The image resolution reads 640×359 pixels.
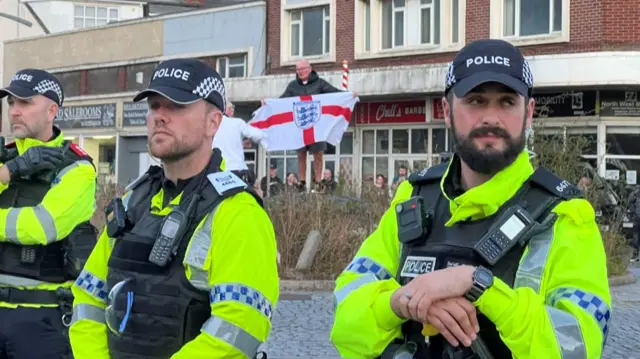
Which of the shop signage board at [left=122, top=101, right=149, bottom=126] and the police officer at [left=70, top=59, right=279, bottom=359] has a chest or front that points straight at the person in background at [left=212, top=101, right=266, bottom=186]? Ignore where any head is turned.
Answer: the shop signage board

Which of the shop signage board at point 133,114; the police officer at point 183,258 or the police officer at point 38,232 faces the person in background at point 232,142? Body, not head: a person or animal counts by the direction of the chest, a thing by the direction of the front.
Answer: the shop signage board

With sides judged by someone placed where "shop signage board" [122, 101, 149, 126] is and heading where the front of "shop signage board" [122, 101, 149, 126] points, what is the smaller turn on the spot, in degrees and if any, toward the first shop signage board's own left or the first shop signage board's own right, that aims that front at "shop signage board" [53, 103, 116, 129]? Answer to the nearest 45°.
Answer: approximately 135° to the first shop signage board's own right

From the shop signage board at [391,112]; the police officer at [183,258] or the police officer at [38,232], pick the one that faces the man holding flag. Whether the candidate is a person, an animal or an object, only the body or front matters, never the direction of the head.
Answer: the shop signage board

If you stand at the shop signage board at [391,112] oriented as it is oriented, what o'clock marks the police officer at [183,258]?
The police officer is roughly at 12 o'clock from the shop signage board.

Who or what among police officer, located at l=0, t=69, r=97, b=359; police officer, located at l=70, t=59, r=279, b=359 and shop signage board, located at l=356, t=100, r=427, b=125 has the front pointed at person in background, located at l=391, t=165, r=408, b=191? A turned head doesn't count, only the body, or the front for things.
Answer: the shop signage board

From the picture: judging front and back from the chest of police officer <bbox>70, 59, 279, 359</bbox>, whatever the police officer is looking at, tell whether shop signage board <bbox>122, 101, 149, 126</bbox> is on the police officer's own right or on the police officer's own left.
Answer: on the police officer's own right

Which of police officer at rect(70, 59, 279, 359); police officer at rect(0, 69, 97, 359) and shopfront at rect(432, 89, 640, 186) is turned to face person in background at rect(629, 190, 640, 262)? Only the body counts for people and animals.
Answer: the shopfront

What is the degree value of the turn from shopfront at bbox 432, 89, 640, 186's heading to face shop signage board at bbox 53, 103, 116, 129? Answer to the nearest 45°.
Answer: approximately 90° to its right

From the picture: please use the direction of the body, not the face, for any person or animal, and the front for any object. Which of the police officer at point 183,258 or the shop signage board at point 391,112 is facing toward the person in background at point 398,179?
the shop signage board
